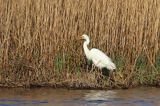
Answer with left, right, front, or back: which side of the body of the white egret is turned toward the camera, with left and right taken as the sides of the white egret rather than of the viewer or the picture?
left
